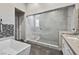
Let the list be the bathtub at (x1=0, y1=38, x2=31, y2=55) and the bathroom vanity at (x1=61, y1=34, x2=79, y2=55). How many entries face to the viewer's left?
1

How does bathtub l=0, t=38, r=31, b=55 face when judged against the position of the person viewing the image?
facing the viewer and to the right of the viewer

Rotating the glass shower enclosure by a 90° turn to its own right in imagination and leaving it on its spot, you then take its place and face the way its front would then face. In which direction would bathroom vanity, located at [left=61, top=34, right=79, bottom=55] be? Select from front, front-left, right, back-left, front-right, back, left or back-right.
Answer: back-left

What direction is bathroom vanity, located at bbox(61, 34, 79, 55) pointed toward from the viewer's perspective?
to the viewer's left

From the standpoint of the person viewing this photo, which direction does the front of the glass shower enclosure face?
facing the viewer and to the left of the viewer

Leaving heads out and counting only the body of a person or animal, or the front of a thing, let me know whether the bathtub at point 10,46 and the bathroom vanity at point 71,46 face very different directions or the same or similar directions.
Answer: very different directions

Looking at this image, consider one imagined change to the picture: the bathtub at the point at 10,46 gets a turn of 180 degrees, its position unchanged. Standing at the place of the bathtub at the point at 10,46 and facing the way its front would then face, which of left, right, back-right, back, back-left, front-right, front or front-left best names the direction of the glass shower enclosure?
right

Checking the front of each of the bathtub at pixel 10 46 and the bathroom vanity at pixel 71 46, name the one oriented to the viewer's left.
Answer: the bathroom vanity at pixel 71 46
